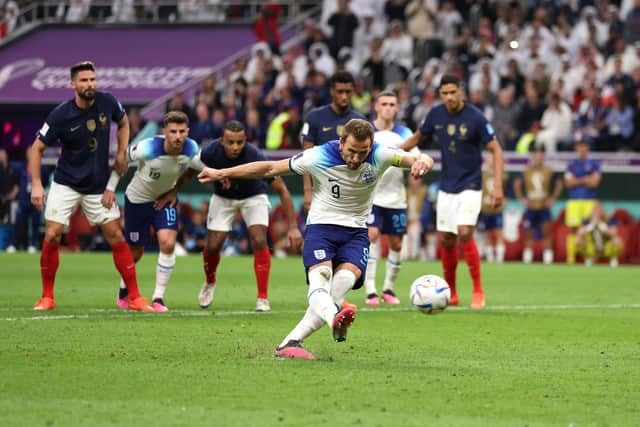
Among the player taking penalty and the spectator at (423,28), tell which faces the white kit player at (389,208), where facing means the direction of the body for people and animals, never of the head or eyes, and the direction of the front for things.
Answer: the spectator

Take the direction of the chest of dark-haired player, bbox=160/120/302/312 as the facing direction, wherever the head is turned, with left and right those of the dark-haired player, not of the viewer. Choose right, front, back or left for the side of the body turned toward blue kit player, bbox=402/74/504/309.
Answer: left

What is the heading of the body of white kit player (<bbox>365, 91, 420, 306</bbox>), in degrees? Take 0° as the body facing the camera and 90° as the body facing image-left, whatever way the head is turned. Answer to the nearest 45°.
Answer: approximately 0°

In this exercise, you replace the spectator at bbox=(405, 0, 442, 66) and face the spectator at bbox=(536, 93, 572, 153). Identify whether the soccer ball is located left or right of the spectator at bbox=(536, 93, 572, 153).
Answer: right

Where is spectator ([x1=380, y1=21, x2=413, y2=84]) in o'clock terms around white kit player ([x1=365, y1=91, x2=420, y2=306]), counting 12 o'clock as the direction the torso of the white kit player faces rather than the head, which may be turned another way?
The spectator is roughly at 6 o'clock from the white kit player.

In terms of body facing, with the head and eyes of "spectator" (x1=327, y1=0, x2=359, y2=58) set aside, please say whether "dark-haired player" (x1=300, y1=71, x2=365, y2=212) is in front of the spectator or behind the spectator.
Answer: in front

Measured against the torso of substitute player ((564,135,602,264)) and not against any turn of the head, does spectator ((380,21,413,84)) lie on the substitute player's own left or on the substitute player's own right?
on the substitute player's own right

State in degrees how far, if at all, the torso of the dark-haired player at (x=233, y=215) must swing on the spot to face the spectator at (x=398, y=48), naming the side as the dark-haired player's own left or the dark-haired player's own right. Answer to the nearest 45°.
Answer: approximately 180°

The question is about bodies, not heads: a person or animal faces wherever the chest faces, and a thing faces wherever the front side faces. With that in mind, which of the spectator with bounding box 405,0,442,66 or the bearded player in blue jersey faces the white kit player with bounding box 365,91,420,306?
the spectator
